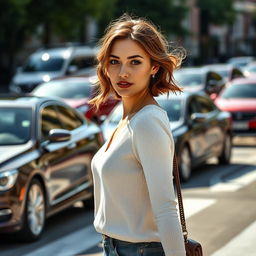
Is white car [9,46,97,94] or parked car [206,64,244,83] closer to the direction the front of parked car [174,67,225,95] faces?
the white car

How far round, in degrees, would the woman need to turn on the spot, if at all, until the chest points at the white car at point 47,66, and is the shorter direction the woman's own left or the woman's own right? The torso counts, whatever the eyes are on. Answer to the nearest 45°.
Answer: approximately 135° to the woman's own right

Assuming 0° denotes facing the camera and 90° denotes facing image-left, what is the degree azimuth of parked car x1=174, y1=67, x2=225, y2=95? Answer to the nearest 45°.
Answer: approximately 45°

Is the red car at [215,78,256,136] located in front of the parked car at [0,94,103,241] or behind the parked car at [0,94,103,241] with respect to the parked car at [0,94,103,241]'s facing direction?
behind

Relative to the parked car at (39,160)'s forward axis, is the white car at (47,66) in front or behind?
behind

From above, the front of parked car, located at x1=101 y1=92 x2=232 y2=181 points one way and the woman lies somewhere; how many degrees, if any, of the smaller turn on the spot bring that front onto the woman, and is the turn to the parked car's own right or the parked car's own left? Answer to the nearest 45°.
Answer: approximately 45° to the parked car's own left

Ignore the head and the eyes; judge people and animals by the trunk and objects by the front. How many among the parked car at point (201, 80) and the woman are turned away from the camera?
0

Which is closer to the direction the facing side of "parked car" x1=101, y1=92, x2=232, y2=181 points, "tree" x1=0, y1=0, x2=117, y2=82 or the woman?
the woman

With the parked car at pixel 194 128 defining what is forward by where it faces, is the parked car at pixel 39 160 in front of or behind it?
in front
